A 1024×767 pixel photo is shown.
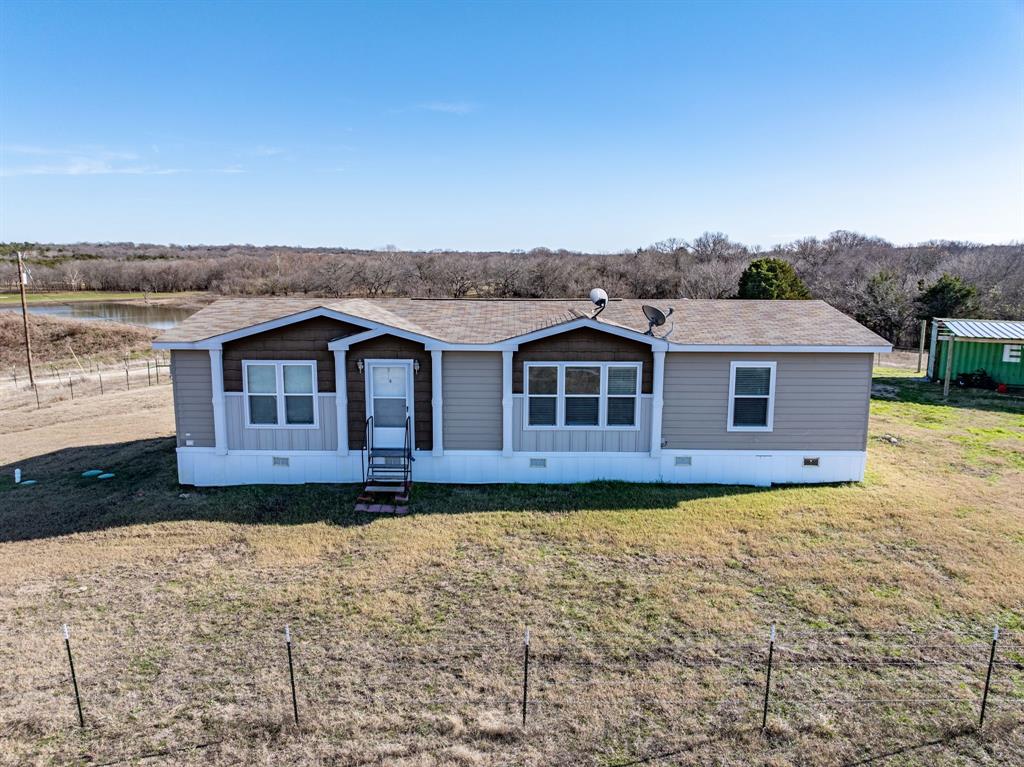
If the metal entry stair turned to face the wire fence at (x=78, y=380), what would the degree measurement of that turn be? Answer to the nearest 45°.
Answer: approximately 135° to its right

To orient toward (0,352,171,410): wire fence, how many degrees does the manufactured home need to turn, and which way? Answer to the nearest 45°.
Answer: approximately 135° to its right

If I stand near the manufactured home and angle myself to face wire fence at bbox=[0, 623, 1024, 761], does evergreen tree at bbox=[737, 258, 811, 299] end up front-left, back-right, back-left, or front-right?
back-left

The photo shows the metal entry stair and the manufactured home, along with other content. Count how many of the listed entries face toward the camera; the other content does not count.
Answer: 2

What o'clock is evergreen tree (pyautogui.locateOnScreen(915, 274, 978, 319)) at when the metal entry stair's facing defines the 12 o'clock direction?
The evergreen tree is roughly at 8 o'clock from the metal entry stair.

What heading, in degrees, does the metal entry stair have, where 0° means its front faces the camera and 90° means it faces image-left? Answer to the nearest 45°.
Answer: approximately 0°

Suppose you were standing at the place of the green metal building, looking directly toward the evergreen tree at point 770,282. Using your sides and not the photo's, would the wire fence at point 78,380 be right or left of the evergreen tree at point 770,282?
left

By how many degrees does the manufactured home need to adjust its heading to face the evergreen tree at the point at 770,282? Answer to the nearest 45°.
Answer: approximately 135° to its left

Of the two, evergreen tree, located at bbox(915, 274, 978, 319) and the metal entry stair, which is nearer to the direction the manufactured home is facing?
the metal entry stair

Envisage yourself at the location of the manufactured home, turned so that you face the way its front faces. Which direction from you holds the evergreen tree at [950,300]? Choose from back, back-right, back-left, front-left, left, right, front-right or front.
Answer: back-left

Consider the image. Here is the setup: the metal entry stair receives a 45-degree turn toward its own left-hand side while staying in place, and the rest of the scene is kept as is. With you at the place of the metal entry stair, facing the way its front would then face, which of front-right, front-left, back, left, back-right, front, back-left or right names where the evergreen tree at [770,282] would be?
left
